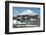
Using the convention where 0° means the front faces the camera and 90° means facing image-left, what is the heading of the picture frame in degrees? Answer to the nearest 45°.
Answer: approximately 315°
